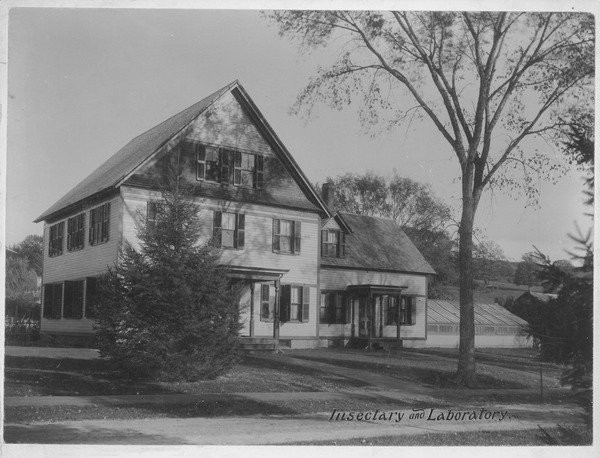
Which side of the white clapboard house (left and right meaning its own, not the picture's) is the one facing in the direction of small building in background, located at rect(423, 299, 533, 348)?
left

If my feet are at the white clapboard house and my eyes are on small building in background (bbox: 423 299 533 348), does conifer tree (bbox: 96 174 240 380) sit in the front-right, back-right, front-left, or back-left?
back-right

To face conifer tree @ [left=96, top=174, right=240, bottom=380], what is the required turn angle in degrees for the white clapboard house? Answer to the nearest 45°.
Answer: approximately 45° to its right

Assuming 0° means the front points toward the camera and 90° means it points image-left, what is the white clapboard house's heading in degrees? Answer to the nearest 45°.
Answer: approximately 315°

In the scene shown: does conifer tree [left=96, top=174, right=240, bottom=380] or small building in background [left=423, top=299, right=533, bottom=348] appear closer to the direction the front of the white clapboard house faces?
the conifer tree
